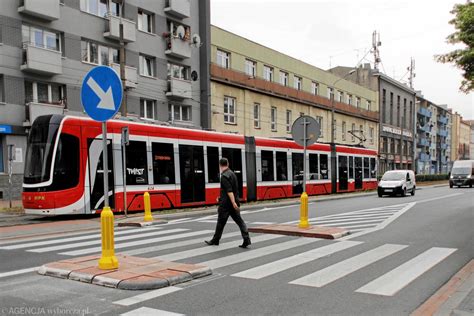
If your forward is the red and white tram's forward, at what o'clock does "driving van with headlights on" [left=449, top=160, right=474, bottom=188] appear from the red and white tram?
The driving van with headlights on is roughly at 6 o'clock from the red and white tram.

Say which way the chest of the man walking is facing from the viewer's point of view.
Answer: to the viewer's left

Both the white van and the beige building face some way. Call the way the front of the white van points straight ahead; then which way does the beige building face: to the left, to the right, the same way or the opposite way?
to the left

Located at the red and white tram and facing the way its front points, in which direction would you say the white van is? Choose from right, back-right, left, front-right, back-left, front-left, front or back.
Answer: back

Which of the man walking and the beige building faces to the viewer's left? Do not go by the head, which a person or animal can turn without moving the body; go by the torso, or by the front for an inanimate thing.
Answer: the man walking

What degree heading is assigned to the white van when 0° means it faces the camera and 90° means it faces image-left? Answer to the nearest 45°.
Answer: approximately 45°

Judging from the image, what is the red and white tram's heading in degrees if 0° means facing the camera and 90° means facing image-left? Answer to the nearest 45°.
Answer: approximately 45°

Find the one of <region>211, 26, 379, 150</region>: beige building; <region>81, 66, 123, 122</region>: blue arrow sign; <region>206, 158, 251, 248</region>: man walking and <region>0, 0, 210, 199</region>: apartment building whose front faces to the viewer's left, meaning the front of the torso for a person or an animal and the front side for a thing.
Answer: the man walking

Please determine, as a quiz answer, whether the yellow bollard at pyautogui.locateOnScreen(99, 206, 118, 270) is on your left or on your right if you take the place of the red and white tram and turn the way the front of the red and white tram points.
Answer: on your left

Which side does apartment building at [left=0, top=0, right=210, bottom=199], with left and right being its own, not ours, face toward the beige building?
left

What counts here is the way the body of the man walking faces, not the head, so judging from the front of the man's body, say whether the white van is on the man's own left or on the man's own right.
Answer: on the man's own right

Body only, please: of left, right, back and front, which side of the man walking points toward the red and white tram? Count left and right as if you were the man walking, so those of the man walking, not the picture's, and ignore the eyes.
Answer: right

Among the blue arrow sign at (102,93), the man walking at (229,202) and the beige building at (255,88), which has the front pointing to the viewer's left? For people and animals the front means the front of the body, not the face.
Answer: the man walking

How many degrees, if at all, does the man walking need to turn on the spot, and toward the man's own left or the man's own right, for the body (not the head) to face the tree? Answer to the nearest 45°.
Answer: approximately 135° to the man's own right

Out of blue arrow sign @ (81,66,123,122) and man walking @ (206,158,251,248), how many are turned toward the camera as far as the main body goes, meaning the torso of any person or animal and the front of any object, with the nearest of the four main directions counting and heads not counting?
1

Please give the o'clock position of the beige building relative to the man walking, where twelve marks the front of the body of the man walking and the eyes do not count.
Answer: The beige building is roughly at 3 o'clock from the man walking.
